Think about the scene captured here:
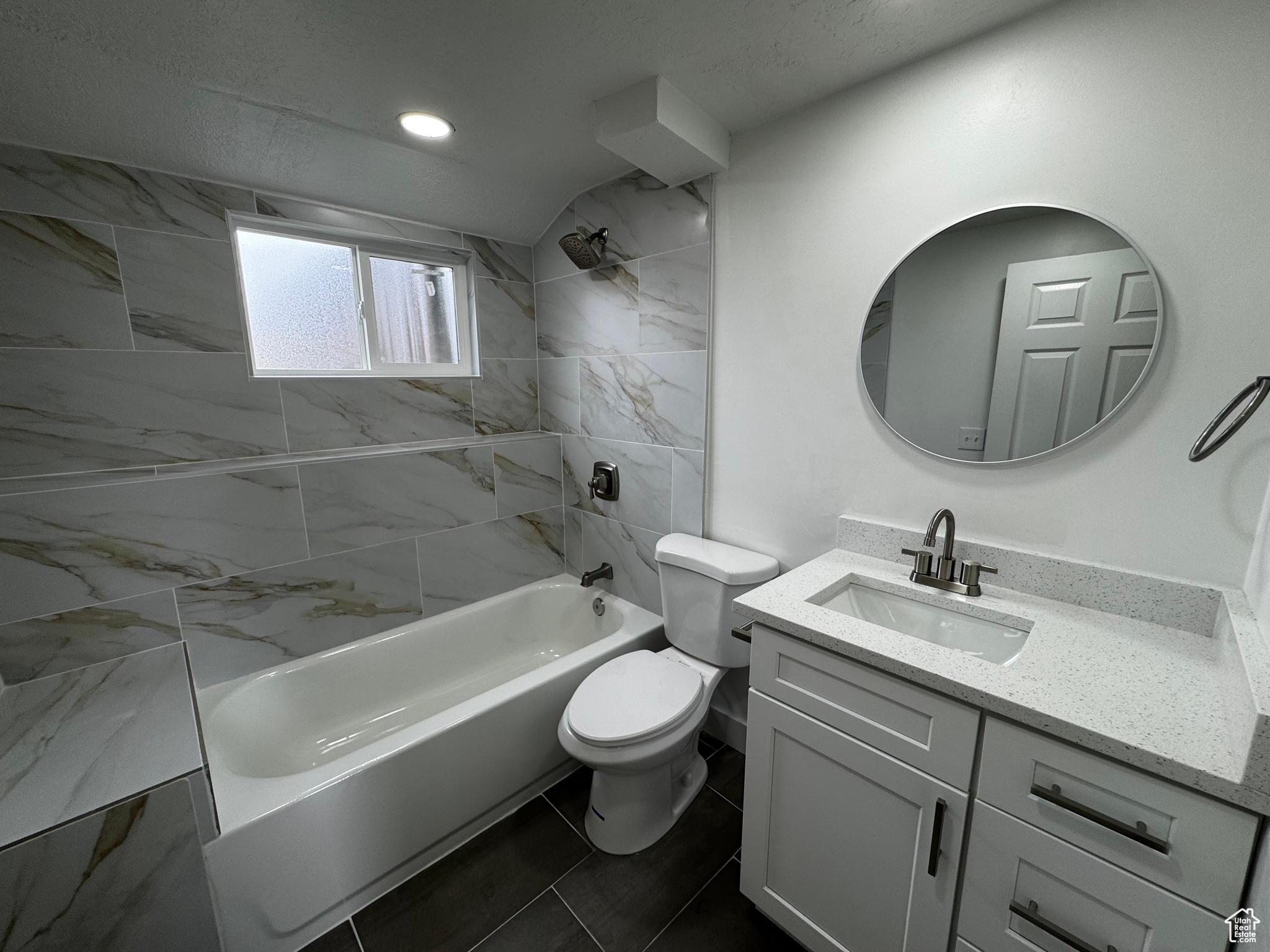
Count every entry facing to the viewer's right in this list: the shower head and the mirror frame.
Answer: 0

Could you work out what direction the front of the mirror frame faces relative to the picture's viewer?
facing the viewer

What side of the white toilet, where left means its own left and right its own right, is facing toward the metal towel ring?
left

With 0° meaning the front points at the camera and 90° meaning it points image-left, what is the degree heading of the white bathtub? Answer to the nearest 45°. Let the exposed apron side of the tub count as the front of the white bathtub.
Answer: approximately 315°

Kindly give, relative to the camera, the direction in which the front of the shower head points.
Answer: facing the viewer and to the left of the viewer

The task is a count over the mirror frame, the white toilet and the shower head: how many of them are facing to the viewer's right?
0

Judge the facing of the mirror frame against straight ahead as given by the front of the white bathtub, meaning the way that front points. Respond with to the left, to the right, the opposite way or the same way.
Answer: to the right

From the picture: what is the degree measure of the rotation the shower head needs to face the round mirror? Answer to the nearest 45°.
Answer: approximately 90° to its left

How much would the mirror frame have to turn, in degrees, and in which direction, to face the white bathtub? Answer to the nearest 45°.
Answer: approximately 45° to its right

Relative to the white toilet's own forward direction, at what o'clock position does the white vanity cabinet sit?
The white vanity cabinet is roughly at 9 o'clock from the white toilet.
